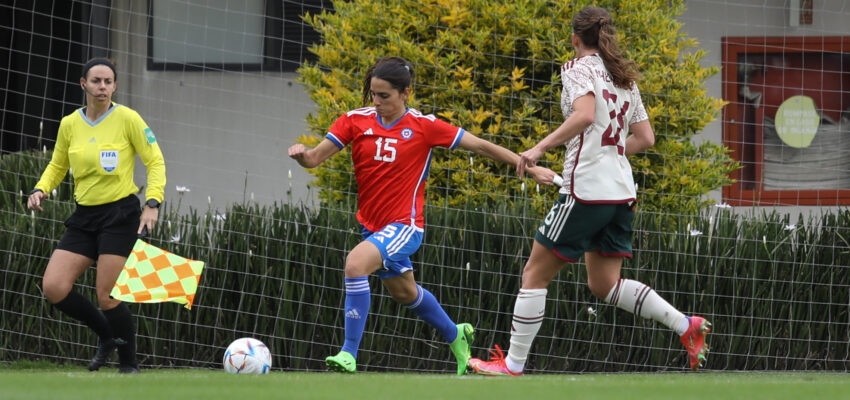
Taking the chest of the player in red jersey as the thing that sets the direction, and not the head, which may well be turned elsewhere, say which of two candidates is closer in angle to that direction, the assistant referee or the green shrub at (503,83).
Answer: the assistant referee

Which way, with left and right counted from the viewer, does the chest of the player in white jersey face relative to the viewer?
facing away from the viewer and to the left of the viewer

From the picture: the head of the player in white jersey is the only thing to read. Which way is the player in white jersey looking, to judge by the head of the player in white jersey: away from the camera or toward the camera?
away from the camera

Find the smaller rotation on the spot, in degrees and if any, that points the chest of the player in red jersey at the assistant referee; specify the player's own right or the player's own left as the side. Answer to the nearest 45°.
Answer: approximately 45° to the player's own right

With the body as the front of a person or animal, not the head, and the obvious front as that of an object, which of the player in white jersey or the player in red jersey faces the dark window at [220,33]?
the player in white jersey

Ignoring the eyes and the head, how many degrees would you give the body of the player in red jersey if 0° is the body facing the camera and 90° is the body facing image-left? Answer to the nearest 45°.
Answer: approximately 45°

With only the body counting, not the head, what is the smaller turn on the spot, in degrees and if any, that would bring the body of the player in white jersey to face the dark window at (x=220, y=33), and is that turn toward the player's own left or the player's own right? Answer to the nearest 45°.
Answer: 0° — they already face it

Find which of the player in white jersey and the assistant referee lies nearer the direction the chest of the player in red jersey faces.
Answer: the assistant referee

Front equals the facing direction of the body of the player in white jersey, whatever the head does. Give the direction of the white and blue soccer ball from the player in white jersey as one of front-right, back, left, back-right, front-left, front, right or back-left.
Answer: front-left

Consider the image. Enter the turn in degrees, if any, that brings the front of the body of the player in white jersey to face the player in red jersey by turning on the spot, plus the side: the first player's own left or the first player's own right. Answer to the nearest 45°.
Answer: approximately 45° to the first player's own left
